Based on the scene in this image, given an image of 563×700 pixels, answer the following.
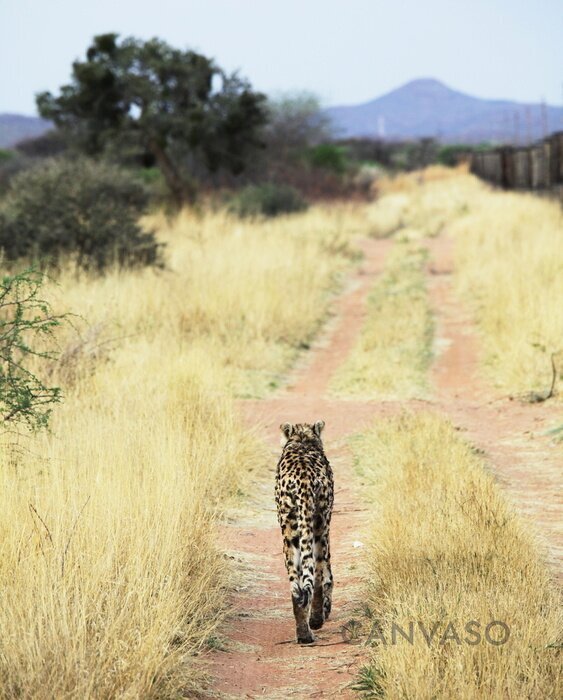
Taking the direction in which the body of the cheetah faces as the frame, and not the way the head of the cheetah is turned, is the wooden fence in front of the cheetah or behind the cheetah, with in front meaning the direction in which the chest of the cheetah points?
in front

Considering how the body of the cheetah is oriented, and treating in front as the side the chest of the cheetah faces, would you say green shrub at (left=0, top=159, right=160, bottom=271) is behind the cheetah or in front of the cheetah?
in front

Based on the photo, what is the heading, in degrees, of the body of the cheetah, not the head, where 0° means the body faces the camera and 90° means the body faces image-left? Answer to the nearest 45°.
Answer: approximately 180°

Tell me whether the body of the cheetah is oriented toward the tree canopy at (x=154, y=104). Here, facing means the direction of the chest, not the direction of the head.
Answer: yes
